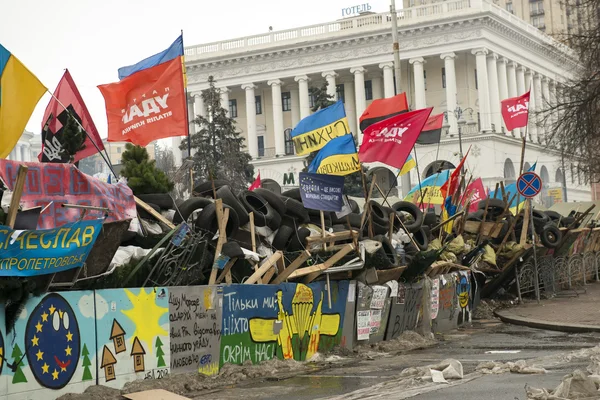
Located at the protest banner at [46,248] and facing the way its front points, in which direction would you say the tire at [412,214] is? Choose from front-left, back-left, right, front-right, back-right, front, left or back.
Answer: back-left

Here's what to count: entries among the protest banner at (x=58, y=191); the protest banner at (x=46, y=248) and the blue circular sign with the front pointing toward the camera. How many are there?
3

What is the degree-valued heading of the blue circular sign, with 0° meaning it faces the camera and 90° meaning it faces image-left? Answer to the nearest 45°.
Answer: approximately 0°

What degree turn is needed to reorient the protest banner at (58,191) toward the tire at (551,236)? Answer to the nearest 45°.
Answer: approximately 135° to its left

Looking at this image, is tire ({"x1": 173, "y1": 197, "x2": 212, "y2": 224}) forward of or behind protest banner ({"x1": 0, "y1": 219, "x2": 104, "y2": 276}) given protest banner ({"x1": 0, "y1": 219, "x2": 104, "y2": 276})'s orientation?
behind

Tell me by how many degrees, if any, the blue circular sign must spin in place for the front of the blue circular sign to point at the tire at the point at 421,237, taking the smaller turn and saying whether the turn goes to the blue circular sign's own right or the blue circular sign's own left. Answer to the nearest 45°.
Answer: approximately 45° to the blue circular sign's own right

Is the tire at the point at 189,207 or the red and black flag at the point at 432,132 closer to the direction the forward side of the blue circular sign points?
the tire

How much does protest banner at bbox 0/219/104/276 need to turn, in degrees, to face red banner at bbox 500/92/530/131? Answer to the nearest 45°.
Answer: approximately 135° to its left

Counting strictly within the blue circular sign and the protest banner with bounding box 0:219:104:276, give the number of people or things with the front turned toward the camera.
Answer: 2
